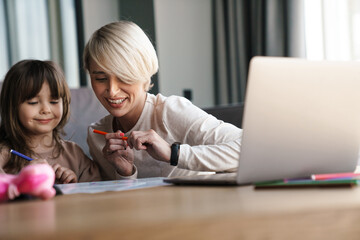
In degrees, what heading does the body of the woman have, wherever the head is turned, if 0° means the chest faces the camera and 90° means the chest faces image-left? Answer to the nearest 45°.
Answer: approximately 45°

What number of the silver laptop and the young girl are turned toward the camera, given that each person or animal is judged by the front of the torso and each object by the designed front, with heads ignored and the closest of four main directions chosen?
1

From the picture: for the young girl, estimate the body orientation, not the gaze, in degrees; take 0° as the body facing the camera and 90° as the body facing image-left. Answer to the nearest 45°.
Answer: approximately 0°

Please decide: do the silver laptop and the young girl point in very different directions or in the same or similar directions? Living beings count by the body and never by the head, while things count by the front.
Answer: very different directions

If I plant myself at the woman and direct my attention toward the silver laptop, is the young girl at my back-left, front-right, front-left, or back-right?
back-right

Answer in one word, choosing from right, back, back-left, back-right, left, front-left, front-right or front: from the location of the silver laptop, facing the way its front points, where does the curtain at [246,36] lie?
front-right

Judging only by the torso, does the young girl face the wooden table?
yes

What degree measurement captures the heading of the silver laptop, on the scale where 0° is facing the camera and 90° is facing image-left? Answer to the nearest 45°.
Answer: approximately 135°

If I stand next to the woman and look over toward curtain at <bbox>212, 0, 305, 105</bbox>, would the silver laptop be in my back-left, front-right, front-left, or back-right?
back-right
